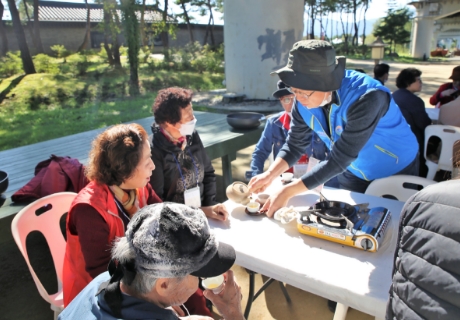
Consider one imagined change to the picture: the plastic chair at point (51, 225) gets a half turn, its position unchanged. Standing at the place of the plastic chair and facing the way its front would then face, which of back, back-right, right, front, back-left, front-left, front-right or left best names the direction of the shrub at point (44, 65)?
front-right

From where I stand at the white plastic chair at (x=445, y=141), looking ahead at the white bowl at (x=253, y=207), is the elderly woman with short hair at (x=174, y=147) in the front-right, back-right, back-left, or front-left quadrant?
front-right

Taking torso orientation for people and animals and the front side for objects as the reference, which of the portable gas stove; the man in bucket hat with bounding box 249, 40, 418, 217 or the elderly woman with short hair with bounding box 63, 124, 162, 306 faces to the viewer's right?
the elderly woman with short hair

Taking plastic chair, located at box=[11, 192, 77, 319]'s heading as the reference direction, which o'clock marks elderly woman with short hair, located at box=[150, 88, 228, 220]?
The elderly woman with short hair is roughly at 10 o'clock from the plastic chair.

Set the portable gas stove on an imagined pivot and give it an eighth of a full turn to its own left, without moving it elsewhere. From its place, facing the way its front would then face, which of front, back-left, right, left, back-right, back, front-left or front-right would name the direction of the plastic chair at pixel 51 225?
right

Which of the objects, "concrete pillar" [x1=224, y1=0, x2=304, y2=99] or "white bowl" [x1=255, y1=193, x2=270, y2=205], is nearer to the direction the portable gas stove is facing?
the white bowl

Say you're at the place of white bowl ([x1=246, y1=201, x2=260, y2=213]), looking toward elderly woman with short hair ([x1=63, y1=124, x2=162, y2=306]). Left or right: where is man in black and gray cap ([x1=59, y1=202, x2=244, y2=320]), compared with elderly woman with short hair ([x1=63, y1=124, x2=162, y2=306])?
left

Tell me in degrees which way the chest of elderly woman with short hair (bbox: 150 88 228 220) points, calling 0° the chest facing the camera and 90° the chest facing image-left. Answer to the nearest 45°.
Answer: approximately 315°

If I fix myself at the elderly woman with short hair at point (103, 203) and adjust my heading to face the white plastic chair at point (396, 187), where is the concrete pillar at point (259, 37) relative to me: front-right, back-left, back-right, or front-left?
front-left

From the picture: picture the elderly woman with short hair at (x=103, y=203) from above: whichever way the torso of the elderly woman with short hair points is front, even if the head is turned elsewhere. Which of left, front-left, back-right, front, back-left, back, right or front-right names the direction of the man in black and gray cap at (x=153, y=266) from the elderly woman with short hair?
right

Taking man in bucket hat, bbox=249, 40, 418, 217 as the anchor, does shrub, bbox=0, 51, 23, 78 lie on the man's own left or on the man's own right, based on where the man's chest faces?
on the man's own right

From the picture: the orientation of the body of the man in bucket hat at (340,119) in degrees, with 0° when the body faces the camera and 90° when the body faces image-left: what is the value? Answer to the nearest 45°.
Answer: approximately 45°

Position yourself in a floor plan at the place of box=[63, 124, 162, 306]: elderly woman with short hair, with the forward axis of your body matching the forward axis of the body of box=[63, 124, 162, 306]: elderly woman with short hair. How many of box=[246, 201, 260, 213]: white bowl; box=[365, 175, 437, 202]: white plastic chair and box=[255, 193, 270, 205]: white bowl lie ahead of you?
3

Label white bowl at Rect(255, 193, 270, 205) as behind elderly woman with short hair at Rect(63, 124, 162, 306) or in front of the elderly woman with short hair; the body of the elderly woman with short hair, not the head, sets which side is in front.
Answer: in front

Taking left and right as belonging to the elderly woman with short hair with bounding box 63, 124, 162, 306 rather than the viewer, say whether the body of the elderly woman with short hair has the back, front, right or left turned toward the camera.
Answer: right

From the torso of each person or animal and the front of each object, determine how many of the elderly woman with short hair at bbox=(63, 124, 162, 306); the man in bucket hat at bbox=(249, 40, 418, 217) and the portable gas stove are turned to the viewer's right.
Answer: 1
